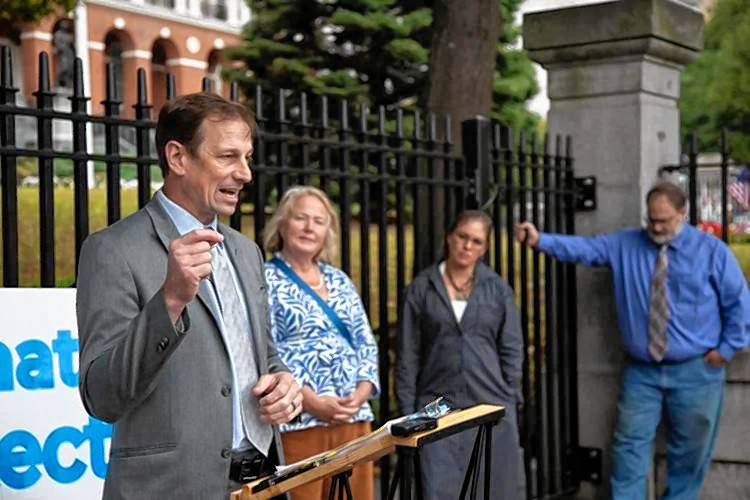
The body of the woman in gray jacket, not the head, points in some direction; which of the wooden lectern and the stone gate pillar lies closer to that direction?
the wooden lectern

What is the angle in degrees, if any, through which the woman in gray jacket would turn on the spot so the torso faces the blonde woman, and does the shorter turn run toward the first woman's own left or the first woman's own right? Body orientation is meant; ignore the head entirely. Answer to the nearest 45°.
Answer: approximately 45° to the first woman's own right

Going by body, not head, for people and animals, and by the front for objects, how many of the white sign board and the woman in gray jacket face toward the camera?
2

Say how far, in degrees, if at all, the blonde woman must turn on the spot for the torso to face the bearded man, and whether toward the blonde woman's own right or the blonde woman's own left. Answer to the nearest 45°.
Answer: approximately 135° to the blonde woman's own left

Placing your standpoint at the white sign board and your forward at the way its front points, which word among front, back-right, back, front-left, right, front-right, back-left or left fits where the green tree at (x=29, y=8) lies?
back

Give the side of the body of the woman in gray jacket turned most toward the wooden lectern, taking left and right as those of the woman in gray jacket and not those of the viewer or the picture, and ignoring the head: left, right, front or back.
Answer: front

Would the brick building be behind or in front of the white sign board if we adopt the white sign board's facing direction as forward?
behind

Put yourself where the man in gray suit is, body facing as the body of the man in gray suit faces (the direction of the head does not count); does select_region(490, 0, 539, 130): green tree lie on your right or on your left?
on your left

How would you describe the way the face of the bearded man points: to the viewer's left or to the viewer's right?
to the viewer's left
